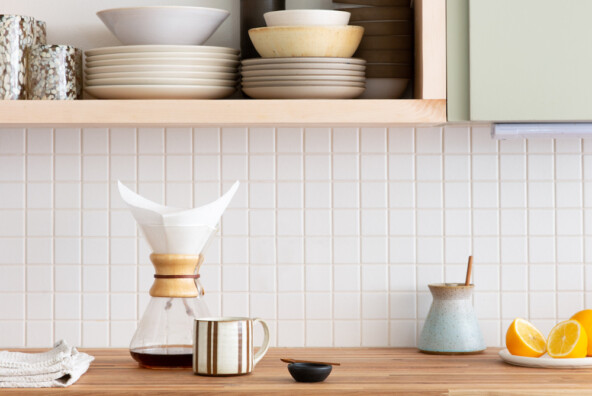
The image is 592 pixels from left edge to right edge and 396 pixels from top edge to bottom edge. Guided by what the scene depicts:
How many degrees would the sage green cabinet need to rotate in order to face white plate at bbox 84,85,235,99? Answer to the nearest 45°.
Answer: approximately 90° to its right

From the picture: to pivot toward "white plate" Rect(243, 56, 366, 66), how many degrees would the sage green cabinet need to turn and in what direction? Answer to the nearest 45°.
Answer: approximately 90° to its right

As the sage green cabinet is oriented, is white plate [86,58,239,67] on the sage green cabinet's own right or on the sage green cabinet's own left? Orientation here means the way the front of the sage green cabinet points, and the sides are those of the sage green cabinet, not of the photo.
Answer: on the sage green cabinet's own right

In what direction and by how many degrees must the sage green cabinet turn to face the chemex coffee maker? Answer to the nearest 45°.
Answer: approximately 90° to its right

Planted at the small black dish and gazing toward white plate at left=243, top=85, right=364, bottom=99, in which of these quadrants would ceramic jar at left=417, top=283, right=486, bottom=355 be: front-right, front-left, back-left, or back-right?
front-right

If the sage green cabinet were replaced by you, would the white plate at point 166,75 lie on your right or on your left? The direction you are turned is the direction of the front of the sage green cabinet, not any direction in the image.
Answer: on your right

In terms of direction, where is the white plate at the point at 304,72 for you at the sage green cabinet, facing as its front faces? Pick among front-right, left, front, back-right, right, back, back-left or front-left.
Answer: right

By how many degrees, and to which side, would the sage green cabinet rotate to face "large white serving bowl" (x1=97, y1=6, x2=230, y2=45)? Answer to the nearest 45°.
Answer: approximately 90° to its right

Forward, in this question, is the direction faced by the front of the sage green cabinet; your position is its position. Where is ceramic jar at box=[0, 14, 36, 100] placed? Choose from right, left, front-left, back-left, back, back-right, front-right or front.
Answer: right

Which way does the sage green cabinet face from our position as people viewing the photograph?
facing the viewer

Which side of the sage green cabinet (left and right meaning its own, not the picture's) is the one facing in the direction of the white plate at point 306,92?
right

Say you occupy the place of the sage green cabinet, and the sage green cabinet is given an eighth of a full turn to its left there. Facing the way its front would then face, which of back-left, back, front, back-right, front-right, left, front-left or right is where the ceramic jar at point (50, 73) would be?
back-right

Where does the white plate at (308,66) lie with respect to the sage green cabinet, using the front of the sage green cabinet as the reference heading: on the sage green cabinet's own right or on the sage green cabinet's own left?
on the sage green cabinet's own right
